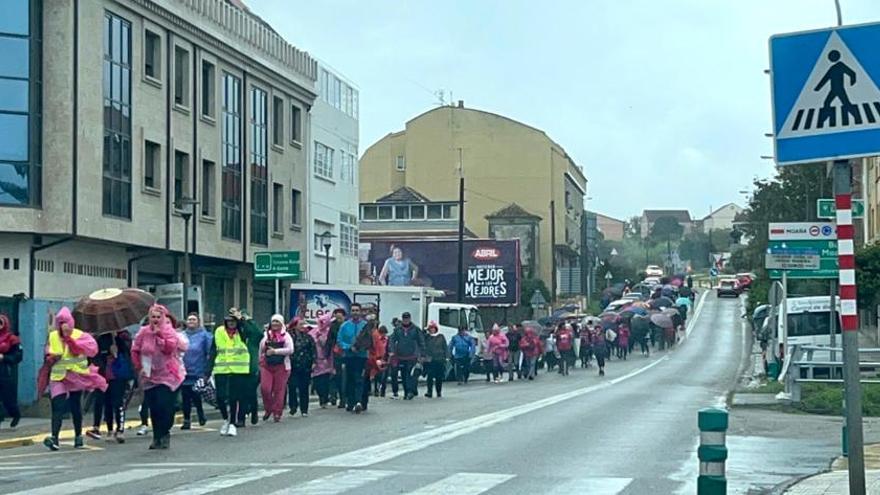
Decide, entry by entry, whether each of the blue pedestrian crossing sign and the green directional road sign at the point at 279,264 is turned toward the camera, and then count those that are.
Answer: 2

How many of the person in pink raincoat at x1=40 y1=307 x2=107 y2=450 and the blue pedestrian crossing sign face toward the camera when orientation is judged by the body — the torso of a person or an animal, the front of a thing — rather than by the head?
2

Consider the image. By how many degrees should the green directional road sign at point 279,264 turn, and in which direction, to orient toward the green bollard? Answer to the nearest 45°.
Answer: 0° — it already faces it

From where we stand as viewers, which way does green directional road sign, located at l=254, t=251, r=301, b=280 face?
facing the viewer

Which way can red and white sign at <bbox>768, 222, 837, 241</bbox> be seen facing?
toward the camera

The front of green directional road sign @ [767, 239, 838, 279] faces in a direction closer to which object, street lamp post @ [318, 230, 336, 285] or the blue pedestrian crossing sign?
the blue pedestrian crossing sign

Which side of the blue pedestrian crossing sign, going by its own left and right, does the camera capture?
front

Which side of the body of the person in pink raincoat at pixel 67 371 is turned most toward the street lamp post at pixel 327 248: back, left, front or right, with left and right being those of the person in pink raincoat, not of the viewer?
back

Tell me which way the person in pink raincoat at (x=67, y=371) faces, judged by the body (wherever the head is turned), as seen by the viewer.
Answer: toward the camera

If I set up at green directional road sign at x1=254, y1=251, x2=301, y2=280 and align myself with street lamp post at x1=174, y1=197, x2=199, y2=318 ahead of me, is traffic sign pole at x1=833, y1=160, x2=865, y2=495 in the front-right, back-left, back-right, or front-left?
front-left

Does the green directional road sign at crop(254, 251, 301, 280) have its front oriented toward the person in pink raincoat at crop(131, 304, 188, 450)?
yes
